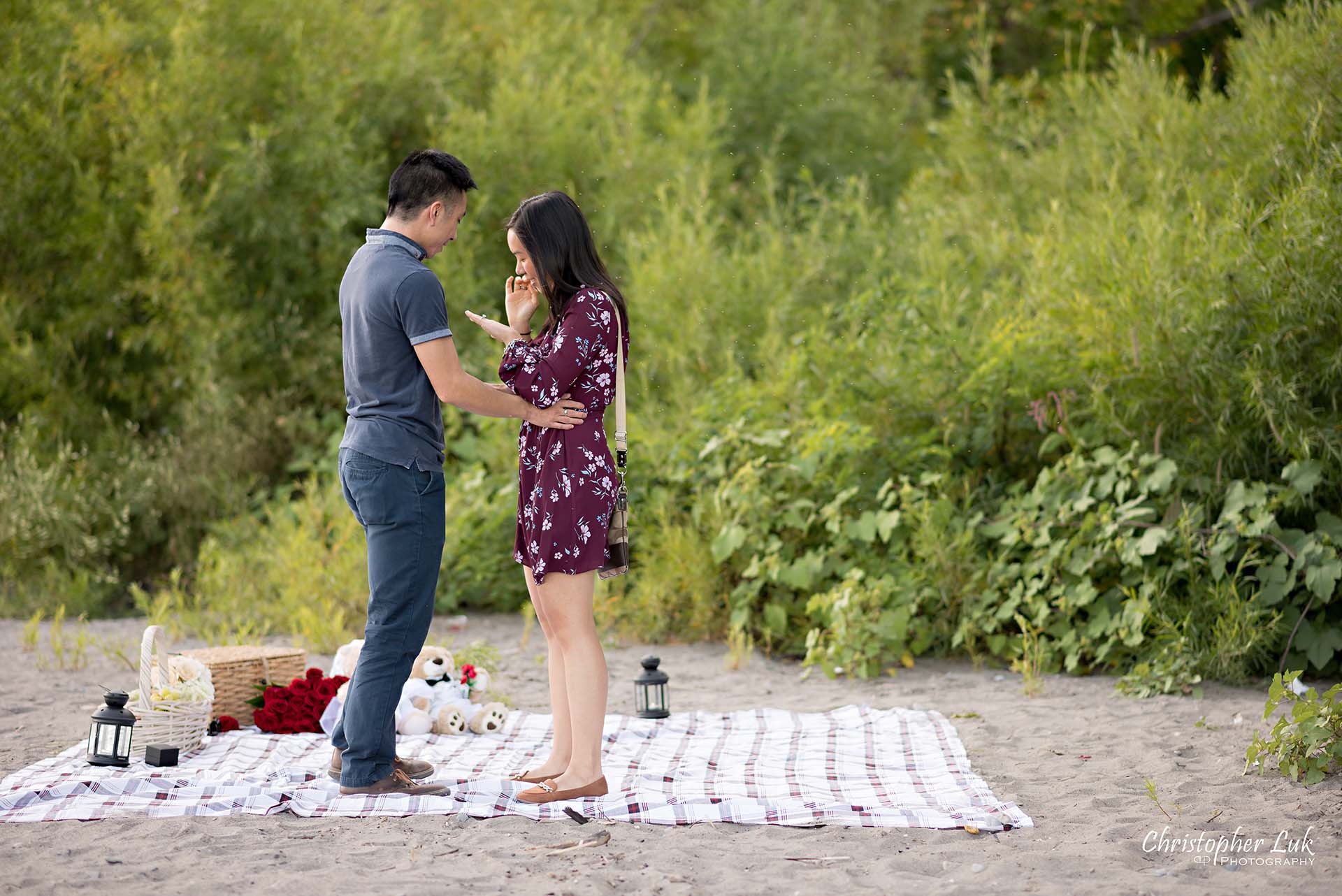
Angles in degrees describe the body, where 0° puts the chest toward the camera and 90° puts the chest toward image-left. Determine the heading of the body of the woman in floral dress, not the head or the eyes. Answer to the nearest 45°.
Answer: approximately 90°

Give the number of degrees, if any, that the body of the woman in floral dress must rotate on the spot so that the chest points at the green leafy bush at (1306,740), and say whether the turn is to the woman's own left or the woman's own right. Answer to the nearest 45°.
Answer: approximately 180°

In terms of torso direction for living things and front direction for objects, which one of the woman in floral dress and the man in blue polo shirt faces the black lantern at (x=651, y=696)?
the man in blue polo shirt

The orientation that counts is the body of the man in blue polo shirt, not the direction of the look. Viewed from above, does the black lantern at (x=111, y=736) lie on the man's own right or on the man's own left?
on the man's own left

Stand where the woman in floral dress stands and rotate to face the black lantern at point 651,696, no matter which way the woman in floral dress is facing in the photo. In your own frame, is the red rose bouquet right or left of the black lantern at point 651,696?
left

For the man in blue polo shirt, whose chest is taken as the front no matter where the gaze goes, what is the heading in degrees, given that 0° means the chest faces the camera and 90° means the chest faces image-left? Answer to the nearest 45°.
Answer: approximately 225°

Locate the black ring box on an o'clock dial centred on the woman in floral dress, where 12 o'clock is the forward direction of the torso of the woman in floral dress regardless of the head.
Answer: The black ring box is roughly at 1 o'clock from the woman in floral dress.

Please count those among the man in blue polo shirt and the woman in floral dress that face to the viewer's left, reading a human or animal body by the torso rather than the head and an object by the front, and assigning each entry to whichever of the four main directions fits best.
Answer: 1

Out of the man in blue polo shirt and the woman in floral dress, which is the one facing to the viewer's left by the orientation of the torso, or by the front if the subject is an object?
the woman in floral dress

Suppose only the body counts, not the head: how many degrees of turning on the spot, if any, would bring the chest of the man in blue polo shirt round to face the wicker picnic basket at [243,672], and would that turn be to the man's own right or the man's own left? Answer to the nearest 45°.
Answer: approximately 90° to the man's own left

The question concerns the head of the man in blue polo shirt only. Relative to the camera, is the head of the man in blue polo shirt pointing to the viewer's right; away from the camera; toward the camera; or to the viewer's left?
to the viewer's right
